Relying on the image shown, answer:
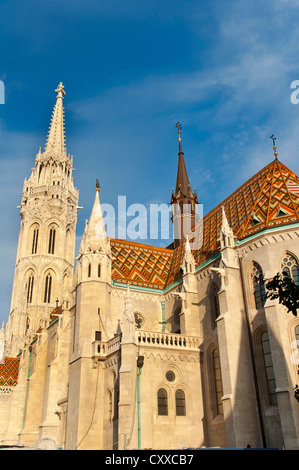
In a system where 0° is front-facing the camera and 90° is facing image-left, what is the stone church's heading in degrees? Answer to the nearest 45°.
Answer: approximately 135°
